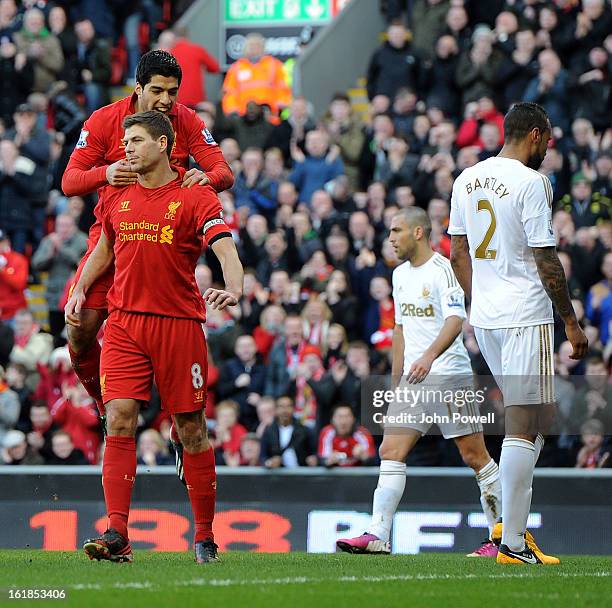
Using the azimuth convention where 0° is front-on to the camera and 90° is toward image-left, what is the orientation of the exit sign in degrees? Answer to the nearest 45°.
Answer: approximately 0°
